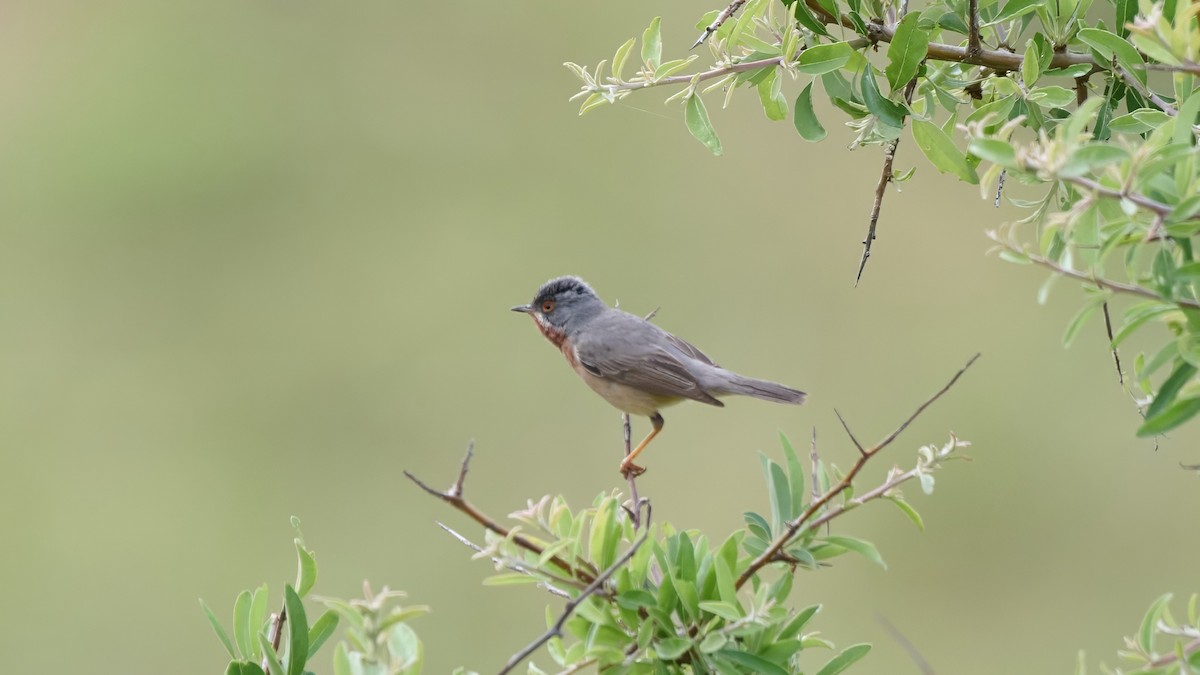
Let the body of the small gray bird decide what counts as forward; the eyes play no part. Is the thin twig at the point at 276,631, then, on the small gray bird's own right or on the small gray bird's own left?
on the small gray bird's own left

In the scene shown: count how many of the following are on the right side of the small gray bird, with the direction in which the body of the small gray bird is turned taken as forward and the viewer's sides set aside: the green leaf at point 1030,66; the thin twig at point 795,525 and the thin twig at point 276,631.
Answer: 0

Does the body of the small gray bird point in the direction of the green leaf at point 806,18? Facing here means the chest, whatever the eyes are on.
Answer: no

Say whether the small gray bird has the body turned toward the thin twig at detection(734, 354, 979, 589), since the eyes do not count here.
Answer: no

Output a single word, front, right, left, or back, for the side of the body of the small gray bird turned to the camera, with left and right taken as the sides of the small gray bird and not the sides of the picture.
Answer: left
